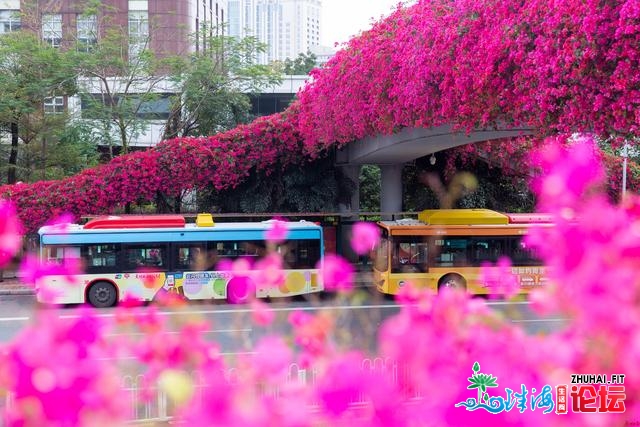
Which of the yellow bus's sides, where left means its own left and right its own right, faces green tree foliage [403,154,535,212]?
right

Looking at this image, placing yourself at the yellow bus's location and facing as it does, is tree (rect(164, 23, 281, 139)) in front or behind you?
in front

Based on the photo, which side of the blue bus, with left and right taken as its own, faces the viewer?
left

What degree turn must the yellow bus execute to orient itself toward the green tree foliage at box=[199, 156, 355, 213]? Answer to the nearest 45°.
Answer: approximately 45° to its right

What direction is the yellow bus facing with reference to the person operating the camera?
facing to the left of the viewer

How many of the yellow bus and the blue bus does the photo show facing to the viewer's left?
2
